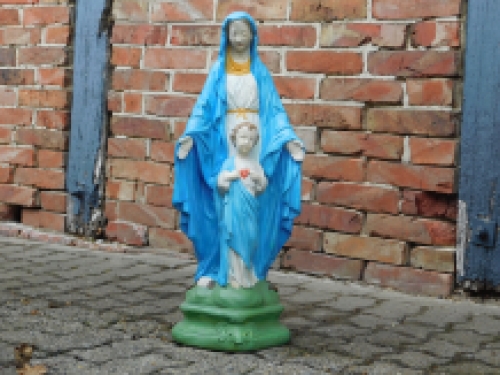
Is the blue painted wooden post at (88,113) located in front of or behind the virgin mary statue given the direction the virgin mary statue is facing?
behind

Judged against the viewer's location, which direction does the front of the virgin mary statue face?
facing the viewer

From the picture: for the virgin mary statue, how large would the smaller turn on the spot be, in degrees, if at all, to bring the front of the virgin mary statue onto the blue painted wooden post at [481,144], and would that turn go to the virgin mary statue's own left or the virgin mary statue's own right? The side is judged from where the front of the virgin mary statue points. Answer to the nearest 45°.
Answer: approximately 135° to the virgin mary statue's own left
